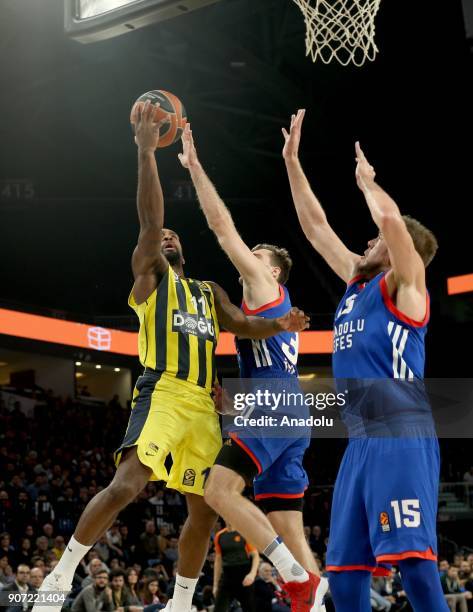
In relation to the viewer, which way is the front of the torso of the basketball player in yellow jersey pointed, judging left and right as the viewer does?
facing the viewer and to the right of the viewer

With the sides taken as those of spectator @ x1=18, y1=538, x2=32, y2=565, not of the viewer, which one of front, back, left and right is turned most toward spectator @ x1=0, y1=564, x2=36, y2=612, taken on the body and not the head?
front

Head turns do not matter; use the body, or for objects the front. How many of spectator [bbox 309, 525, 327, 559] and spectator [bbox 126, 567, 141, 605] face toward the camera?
2

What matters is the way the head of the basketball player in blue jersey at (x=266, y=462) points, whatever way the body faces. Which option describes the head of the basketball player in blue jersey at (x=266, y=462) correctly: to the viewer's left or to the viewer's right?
to the viewer's left

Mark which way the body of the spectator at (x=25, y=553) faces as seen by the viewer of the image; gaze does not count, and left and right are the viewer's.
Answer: facing the viewer

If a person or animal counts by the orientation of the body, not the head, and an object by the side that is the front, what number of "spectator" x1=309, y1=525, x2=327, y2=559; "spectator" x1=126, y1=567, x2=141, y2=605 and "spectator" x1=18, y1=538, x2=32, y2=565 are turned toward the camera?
3

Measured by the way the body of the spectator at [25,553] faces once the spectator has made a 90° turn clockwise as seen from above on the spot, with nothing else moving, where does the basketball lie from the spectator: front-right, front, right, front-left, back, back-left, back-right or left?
left

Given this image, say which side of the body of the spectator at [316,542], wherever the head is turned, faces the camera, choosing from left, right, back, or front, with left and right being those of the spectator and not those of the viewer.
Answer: front

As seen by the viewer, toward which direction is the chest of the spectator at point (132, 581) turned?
toward the camera
